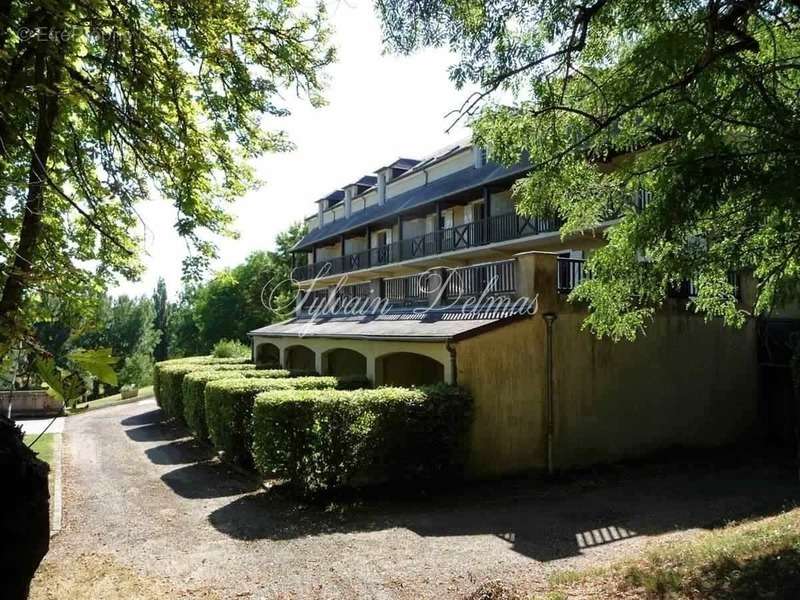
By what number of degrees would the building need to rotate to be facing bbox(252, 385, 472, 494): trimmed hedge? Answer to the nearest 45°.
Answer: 0° — it already faces it

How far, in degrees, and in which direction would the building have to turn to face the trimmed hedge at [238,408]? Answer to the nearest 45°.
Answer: approximately 45° to its right

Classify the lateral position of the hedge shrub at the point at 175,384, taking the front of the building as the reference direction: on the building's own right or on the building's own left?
on the building's own right

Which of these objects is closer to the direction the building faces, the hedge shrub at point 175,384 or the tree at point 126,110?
the tree

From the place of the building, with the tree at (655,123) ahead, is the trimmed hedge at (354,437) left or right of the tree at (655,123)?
right

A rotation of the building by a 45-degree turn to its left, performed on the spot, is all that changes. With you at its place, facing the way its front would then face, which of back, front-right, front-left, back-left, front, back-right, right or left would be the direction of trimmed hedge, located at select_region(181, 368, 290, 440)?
right

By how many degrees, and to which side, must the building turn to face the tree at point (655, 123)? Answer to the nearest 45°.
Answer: approximately 45° to its left

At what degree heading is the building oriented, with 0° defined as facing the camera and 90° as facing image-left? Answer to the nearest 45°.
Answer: approximately 45°
